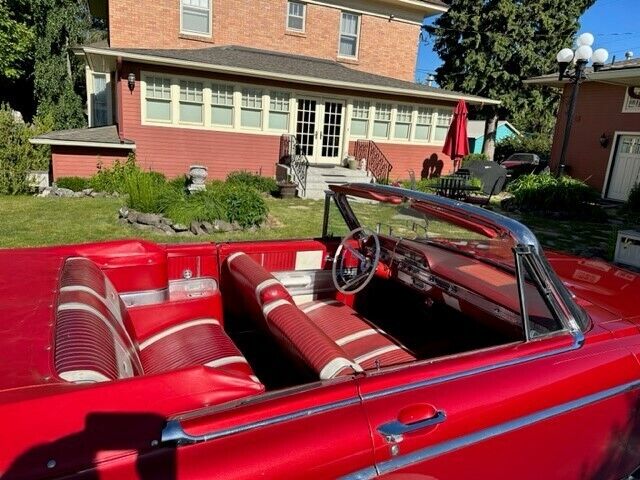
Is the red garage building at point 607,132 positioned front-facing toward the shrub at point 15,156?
yes

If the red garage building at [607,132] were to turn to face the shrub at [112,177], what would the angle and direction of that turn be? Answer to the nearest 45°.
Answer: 0° — it already faces it

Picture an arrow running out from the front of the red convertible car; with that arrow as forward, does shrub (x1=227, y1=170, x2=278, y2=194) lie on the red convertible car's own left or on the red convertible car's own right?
on the red convertible car's own left

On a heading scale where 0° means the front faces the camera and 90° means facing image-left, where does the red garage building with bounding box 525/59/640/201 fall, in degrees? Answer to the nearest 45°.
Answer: approximately 45°

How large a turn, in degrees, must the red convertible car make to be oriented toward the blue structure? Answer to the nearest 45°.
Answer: approximately 45° to its left

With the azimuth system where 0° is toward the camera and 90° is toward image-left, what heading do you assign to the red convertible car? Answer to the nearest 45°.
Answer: approximately 225°

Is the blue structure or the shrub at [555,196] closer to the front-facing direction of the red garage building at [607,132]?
the shrub

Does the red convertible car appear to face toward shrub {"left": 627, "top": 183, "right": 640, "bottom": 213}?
yes

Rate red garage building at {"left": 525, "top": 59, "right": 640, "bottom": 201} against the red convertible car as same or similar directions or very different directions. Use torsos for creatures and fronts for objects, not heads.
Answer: very different directions

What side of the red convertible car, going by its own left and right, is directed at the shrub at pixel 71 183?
left

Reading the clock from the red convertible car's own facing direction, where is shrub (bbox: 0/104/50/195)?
The shrub is roughly at 9 o'clock from the red convertible car.
